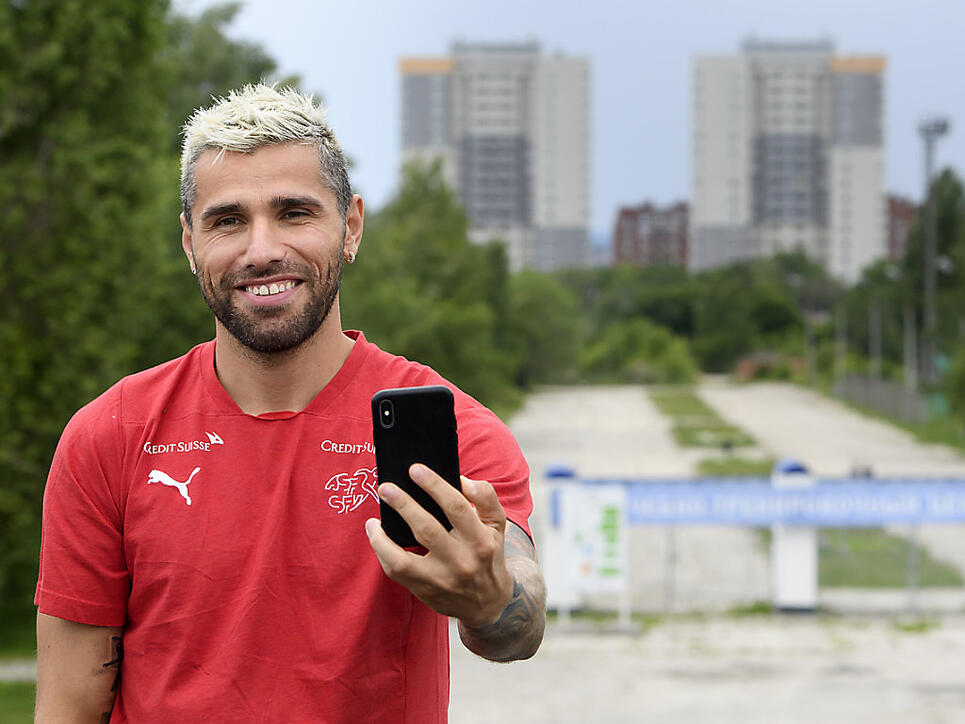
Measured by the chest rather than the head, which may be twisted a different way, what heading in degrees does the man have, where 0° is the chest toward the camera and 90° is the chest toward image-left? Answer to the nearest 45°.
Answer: approximately 0°

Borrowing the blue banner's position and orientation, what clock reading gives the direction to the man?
The man is roughly at 12 o'clock from the blue banner.

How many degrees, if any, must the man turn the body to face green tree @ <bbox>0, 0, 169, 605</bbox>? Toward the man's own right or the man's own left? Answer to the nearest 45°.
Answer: approximately 180°

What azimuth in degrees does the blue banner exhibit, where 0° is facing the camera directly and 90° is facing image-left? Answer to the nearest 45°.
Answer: approximately 0°

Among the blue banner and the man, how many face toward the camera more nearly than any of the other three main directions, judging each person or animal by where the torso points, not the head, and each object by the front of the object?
2

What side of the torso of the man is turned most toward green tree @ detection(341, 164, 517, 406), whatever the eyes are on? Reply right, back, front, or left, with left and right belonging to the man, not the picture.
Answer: back
